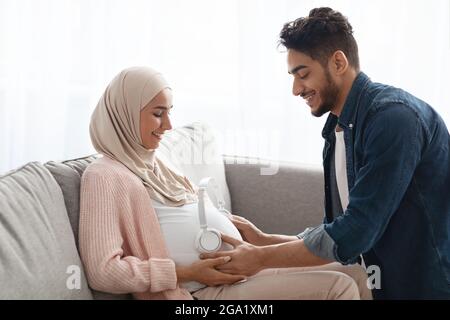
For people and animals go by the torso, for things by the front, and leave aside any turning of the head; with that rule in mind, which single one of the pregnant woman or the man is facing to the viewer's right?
the pregnant woman

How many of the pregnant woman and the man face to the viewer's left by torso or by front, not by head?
1

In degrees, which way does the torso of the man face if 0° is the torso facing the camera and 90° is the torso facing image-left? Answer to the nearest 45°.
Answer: approximately 90°

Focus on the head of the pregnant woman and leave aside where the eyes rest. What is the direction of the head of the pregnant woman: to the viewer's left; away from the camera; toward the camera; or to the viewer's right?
to the viewer's right

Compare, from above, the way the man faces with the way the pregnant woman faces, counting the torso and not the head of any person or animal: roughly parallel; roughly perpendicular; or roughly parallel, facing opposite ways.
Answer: roughly parallel, facing opposite ways

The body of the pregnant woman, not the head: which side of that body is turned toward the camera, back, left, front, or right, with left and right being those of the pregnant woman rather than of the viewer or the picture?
right
